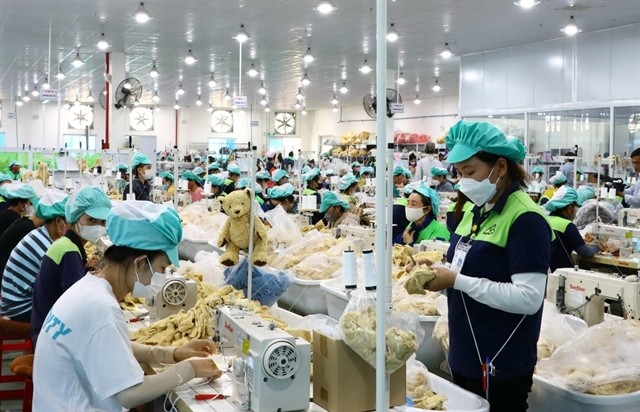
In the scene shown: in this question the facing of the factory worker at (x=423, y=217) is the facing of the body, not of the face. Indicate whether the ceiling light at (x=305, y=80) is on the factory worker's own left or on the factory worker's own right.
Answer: on the factory worker's own right

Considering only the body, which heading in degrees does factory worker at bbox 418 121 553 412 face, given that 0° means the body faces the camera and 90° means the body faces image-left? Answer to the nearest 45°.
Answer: approximately 45°

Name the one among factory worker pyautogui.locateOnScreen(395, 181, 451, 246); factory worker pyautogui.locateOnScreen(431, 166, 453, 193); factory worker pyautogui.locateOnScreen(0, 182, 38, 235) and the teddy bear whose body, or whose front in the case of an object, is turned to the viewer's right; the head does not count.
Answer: factory worker pyautogui.locateOnScreen(0, 182, 38, 235)

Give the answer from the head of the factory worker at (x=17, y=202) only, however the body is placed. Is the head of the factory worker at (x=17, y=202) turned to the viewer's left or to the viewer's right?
to the viewer's right

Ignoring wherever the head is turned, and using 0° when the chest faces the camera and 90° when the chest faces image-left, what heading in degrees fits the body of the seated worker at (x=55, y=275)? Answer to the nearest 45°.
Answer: approximately 270°

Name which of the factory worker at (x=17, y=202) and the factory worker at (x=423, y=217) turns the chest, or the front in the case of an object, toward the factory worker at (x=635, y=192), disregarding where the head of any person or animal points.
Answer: the factory worker at (x=17, y=202)

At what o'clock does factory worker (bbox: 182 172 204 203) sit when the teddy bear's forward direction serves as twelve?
The factory worker is roughly at 6 o'clock from the teddy bear.

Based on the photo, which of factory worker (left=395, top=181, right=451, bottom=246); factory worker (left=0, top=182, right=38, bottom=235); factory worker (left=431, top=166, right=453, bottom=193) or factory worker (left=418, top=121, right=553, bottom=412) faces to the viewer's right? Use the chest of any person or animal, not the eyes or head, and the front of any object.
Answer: factory worker (left=0, top=182, right=38, bottom=235)

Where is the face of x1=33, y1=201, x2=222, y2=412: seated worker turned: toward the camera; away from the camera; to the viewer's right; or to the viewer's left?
to the viewer's right

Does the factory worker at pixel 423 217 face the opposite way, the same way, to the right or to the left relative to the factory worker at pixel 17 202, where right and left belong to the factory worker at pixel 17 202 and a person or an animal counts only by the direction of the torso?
the opposite way

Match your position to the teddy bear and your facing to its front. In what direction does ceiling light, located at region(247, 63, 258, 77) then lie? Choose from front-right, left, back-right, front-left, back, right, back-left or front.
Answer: back

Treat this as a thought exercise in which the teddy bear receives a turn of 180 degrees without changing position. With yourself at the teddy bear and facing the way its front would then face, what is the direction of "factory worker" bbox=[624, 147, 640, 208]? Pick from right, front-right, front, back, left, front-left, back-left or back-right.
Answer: front-right
